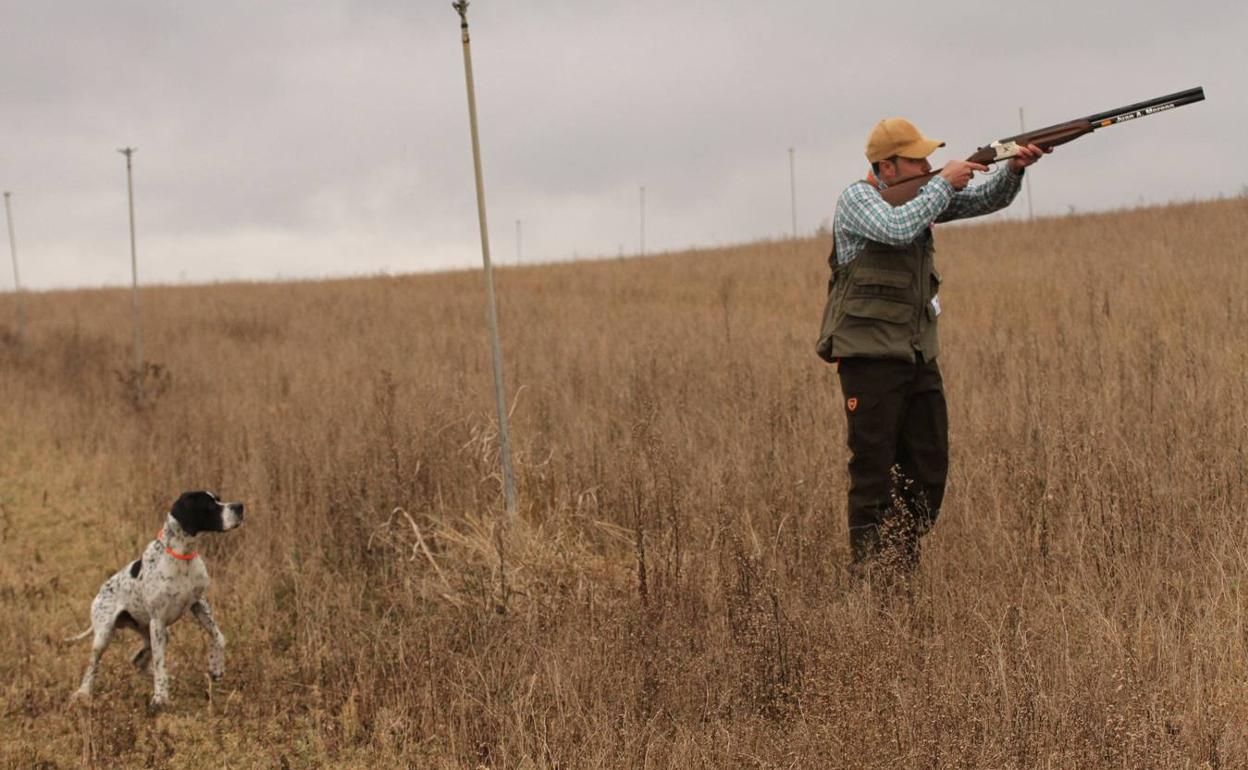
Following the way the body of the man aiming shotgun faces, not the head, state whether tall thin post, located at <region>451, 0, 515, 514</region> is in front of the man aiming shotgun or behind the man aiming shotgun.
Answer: behind

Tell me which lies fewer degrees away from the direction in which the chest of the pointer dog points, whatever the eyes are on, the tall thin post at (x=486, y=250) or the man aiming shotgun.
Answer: the man aiming shotgun

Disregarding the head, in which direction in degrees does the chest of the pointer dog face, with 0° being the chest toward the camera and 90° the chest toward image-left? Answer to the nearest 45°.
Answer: approximately 315°

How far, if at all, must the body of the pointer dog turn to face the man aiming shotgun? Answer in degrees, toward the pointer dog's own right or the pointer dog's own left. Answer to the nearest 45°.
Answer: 0° — it already faces them

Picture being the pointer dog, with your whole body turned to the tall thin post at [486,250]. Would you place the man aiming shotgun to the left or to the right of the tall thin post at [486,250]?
right

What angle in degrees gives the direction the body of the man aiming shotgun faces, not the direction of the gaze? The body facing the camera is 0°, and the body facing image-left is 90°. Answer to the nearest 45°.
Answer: approximately 270°

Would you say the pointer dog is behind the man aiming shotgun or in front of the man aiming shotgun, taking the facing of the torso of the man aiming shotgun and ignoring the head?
behind

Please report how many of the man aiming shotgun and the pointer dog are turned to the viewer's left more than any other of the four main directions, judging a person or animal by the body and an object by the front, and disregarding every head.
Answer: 0
